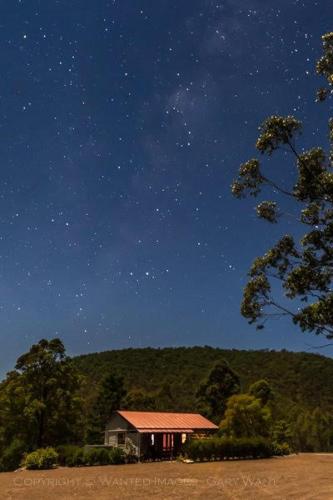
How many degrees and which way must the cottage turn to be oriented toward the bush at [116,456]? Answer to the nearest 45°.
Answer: approximately 45° to its right

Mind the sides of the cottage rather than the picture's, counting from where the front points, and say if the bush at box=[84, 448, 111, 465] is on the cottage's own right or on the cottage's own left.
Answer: on the cottage's own right

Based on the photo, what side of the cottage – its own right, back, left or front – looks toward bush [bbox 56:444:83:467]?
right

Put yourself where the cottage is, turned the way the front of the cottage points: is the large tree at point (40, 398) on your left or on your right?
on your right

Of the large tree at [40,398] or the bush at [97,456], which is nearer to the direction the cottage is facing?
the bush

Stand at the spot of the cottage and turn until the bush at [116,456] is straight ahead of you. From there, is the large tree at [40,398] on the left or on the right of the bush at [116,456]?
right

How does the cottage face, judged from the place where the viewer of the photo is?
facing the viewer and to the right of the viewer

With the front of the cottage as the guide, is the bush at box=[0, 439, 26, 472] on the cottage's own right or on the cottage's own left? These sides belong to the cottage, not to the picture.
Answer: on the cottage's own right
